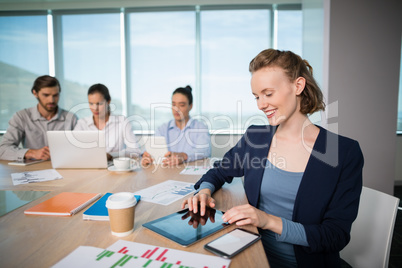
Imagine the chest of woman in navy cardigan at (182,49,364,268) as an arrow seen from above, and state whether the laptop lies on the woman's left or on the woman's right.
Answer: on the woman's right

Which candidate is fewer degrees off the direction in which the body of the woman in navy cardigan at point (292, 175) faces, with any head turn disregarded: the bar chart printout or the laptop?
the bar chart printout

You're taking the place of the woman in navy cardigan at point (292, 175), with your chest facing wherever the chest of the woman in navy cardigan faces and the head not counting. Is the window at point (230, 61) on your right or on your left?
on your right

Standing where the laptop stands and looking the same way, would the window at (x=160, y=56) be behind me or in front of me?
in front

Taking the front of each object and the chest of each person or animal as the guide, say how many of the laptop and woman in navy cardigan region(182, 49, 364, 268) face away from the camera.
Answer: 1

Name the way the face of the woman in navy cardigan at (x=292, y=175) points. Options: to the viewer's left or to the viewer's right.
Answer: to the viewer's left

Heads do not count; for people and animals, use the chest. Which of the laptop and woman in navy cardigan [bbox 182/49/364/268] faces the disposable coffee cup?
the woman in navy cardigan

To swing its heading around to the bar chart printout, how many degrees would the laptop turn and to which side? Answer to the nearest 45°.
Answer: approximately 180°

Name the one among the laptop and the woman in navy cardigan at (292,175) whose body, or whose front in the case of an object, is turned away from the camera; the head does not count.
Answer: the laptop

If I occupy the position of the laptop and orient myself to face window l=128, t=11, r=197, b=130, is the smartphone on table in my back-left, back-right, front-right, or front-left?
back-right

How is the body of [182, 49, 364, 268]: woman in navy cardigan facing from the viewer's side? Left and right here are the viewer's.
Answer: facing the viewer and to the left of the viewer

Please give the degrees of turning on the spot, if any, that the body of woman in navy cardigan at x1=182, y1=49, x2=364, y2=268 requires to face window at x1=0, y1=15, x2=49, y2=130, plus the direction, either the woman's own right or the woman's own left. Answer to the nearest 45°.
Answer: approximately 90° to the woman's own right

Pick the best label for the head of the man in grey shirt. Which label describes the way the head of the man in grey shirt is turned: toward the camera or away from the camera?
toward the camera

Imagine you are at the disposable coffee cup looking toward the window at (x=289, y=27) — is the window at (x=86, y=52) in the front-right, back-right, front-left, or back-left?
front-left

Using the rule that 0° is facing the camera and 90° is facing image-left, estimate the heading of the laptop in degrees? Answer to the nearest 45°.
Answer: approximately 180°
